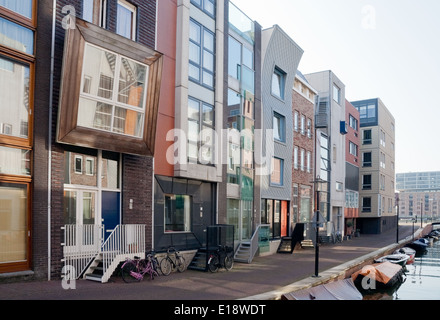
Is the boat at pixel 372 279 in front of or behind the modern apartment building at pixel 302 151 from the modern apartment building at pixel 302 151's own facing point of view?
in front

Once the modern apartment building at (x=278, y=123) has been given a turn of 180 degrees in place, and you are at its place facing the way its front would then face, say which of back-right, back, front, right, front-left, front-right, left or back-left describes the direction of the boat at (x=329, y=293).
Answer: back-left

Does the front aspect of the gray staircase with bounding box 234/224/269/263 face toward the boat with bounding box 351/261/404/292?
no

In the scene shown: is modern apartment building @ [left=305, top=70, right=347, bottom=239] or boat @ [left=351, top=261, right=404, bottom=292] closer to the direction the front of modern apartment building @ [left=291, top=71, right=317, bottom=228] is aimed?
the boat

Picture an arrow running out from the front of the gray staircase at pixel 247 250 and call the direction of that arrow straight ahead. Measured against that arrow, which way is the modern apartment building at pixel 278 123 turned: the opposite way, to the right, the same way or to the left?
to the left

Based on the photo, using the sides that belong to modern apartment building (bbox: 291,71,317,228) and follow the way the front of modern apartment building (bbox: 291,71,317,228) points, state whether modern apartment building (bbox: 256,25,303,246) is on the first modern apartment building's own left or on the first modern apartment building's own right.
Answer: on the first modern apartment building's own right

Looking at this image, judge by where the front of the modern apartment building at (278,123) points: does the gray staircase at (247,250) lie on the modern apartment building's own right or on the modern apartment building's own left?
on the modern apartment building's own right

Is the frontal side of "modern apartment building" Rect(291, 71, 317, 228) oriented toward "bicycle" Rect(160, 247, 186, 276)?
no

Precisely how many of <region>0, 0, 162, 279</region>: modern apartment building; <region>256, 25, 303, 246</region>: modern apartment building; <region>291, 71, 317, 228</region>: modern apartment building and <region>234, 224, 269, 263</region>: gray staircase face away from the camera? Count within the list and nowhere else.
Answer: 0

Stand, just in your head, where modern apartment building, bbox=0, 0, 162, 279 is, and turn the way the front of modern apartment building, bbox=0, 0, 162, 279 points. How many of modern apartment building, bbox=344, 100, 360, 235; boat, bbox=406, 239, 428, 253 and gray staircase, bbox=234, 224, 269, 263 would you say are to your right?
0

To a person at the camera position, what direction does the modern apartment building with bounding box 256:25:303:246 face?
facing the viewer and to the right of the viewer

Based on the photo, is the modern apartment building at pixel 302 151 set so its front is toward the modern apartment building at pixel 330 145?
no

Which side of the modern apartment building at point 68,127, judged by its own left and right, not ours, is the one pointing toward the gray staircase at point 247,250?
left
